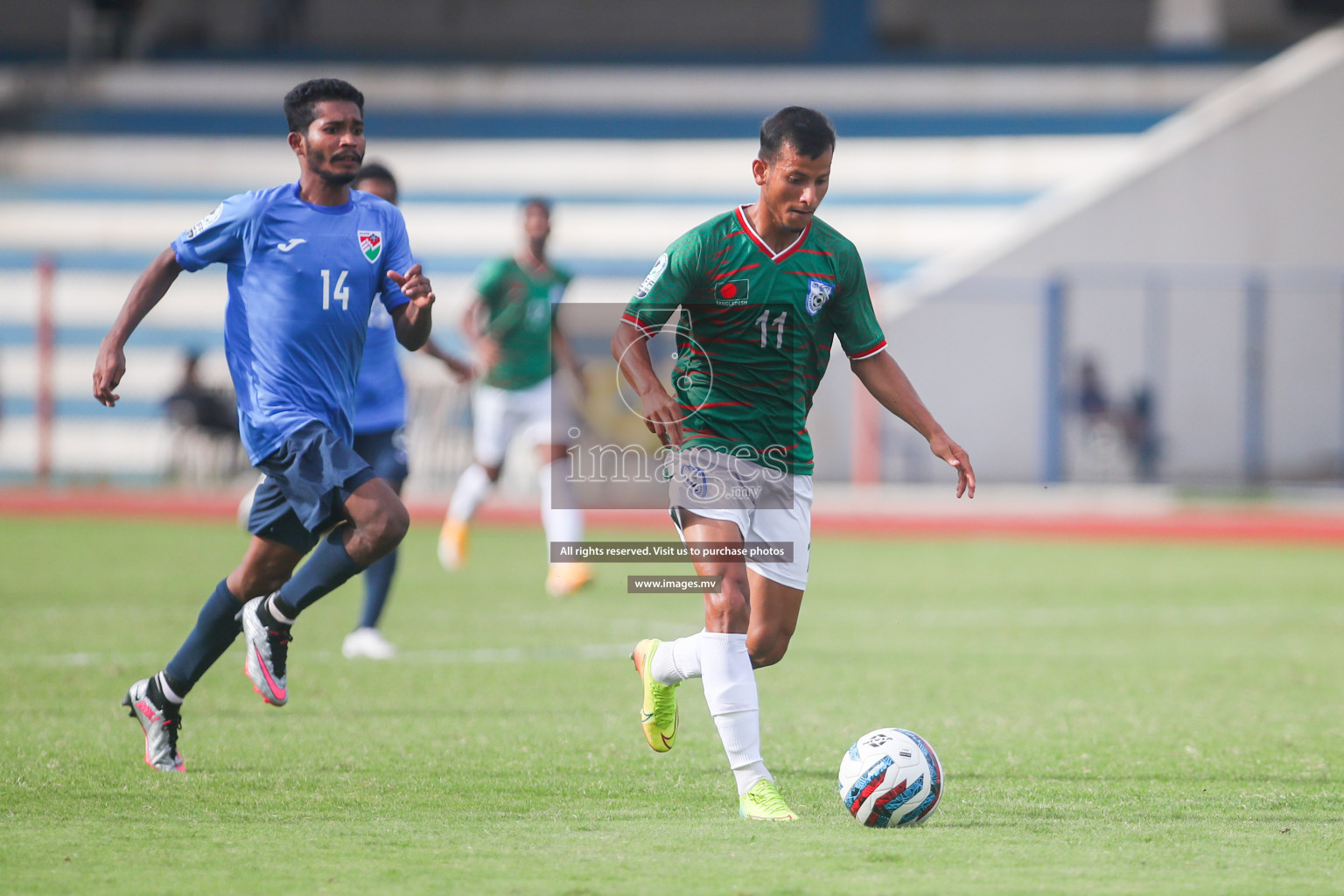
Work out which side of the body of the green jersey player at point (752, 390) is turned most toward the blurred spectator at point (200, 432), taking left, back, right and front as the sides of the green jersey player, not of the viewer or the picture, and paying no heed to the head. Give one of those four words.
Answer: back

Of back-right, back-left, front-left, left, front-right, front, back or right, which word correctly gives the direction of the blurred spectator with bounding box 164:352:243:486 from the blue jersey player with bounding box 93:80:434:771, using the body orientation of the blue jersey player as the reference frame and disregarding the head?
back-left

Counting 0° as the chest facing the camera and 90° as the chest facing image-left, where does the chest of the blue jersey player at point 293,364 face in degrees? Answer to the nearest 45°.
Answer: approximately 315°

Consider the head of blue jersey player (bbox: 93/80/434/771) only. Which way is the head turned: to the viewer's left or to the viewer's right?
to the viewer's right

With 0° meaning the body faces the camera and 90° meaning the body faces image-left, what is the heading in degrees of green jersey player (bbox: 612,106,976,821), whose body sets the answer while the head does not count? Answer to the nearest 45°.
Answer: approximately 315°

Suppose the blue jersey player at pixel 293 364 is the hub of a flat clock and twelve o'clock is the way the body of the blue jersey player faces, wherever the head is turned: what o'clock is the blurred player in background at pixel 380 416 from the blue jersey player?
The blurred player in background is roughly at 8 o'clock from the blue jersey player.

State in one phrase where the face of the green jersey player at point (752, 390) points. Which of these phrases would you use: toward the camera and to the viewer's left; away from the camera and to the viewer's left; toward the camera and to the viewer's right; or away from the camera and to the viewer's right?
toward the camera and to the viewer's right

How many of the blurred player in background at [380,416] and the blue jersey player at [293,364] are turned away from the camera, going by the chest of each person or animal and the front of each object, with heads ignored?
0

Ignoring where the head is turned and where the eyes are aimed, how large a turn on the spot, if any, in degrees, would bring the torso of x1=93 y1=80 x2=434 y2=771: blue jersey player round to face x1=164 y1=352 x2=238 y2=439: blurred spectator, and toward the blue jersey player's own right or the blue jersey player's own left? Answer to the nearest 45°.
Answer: approximately 135° to the blue jersey player's own left

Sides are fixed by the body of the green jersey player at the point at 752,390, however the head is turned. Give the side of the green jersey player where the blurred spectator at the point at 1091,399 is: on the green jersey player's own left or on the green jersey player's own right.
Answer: on the green jersey player's own left
